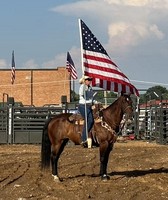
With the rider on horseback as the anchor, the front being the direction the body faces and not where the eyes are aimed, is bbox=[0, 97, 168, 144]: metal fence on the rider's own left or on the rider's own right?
on the rider's own left

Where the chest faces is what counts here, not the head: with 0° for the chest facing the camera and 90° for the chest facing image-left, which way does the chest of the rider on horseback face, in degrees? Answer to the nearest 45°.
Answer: approximately 270°

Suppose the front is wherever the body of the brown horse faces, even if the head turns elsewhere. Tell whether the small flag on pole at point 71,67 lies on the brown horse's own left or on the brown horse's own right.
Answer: on the brown horse's own left

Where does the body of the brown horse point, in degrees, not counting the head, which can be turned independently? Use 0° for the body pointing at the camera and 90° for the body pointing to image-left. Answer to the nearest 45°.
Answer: approximately 270°

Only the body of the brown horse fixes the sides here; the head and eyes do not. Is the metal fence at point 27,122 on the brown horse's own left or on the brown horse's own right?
on the brown horse's own left
